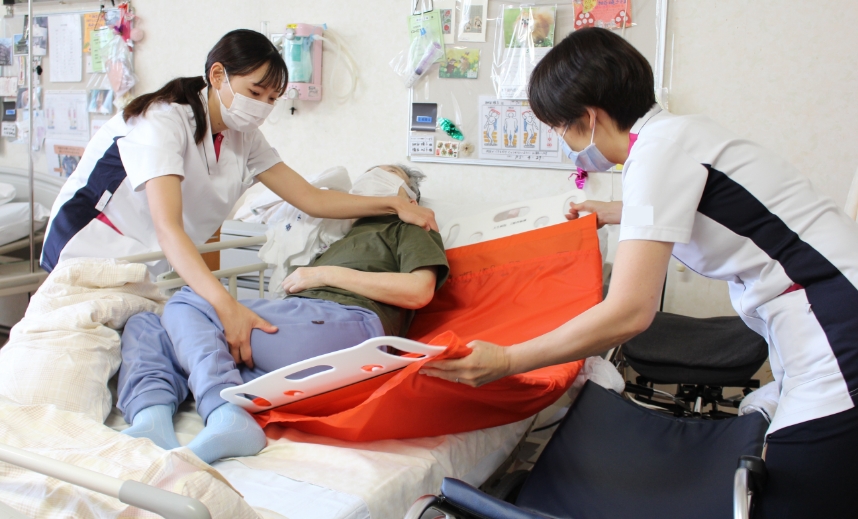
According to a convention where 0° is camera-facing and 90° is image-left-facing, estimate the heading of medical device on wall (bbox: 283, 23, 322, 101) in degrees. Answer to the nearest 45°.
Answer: approximately 0°

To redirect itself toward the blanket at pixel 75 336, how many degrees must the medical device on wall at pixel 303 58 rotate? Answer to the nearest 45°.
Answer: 0° — it already faces it

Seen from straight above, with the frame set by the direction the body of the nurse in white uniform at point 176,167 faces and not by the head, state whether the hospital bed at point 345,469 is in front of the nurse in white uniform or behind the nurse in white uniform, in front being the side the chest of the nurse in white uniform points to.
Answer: in front

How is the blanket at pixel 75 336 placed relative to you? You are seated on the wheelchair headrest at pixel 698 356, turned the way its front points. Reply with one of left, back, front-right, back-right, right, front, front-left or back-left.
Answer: front-right

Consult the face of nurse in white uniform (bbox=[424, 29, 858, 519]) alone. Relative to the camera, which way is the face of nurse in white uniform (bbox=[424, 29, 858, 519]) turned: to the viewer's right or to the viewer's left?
to the viewer's left

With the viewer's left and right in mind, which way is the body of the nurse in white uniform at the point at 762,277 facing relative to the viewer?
facing to the left of the viewer

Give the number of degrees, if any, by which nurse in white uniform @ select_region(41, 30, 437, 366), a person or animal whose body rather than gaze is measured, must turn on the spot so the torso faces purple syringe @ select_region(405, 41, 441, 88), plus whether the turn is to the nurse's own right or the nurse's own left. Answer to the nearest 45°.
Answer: approximately 90° to the nurse's own left

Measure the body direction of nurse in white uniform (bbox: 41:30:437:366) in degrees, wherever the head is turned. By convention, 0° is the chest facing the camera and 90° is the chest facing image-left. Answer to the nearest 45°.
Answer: approximately 315°
